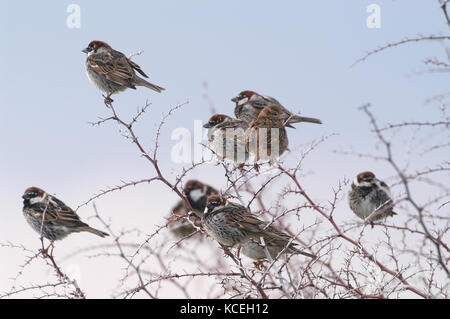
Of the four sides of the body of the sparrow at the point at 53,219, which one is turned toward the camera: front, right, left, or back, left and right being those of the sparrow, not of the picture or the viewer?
left

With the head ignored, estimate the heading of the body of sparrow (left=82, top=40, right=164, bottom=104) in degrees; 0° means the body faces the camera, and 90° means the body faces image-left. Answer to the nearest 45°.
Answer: approximately 90°

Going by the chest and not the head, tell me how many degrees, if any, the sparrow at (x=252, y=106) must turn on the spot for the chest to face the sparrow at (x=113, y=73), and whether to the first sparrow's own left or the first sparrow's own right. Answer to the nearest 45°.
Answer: approximately 45° to the first sparrow's own left

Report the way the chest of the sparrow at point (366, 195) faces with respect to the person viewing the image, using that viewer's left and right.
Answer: facing the viewer and to the left of the viewer

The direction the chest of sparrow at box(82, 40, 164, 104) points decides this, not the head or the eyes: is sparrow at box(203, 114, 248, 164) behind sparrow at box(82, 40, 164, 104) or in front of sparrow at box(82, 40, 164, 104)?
behind

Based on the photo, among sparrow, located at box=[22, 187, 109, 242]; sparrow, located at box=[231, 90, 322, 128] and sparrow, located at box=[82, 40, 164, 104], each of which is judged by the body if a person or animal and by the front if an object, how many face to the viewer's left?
3

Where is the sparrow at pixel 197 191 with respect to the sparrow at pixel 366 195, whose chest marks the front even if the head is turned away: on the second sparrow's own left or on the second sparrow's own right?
on the second sparrow's own right

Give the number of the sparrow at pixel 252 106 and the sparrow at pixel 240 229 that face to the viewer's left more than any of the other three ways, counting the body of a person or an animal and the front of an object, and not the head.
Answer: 2

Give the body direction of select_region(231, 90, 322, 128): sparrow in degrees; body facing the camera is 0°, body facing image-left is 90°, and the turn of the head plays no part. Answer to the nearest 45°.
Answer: approximately 90°

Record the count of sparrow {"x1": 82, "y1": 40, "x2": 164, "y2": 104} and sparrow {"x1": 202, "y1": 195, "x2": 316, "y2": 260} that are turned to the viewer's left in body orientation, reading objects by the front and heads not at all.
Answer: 2

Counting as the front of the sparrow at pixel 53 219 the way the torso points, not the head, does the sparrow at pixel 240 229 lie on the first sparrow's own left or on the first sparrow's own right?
on the first sparrow's own left
